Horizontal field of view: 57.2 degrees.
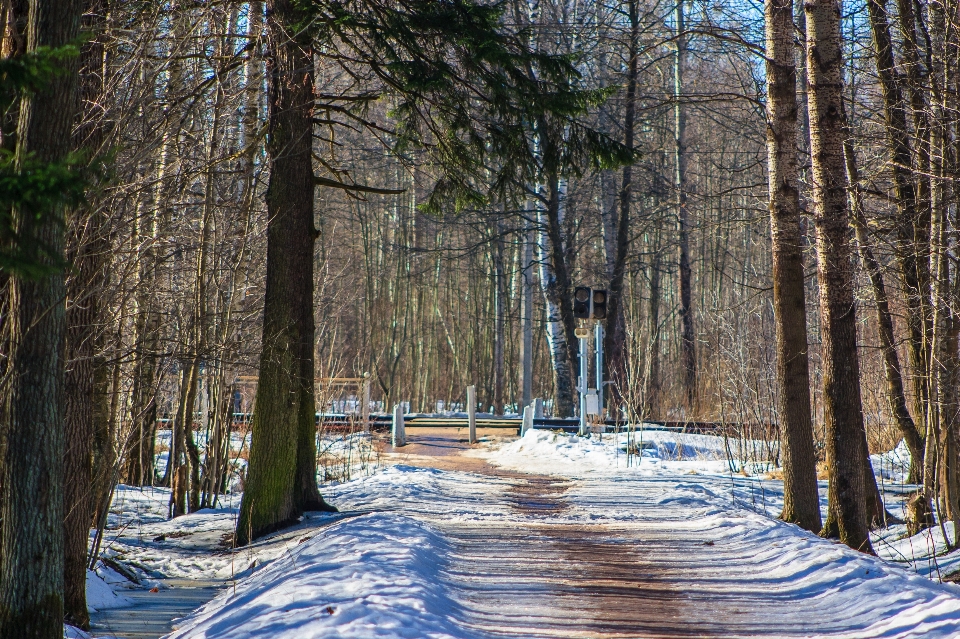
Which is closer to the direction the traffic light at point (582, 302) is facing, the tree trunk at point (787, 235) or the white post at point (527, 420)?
the tree trunk

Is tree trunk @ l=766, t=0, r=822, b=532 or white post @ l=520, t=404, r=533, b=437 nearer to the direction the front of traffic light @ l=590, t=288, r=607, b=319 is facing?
the tree trunk

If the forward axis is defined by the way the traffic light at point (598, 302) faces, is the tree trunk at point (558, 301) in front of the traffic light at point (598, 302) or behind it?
behind

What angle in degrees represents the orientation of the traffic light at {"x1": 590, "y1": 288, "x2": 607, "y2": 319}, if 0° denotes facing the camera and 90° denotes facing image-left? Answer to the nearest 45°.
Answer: approximately 0°

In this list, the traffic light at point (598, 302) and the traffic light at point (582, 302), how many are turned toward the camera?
2

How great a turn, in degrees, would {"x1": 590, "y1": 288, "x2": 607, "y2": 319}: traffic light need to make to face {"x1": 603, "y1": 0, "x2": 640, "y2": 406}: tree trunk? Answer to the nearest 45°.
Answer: approximately 180°

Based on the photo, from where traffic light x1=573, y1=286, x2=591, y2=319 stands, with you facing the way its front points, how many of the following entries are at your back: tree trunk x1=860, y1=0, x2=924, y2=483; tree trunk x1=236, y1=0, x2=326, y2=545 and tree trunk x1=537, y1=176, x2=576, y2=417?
1

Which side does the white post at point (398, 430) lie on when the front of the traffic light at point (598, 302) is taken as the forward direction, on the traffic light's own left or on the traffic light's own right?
on the traffic light's own right
